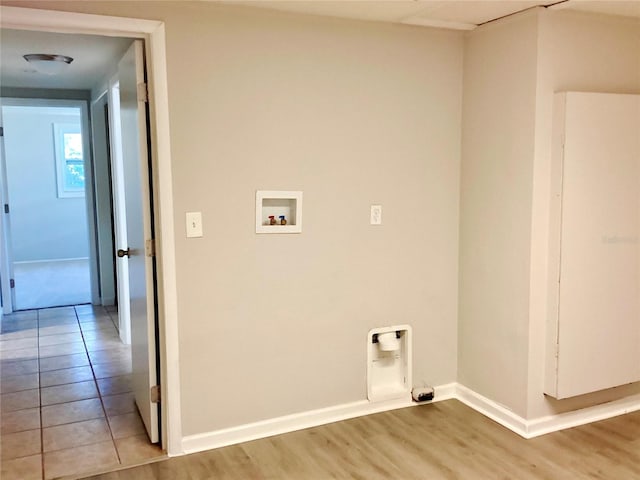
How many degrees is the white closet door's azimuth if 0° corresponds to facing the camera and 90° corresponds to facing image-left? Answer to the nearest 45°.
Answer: approximately 315°

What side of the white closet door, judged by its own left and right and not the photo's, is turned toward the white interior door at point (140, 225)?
right

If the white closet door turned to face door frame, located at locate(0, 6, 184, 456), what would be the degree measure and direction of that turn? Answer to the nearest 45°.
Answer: approximately 90° to its right

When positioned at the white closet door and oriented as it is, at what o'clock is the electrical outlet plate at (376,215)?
The electrical outlet plate is roughly at 4 o'clock from the white closet door.

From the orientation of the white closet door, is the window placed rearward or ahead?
rearward

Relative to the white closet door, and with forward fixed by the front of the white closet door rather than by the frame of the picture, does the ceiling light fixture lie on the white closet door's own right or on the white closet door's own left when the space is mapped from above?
on the white closet door's own right
